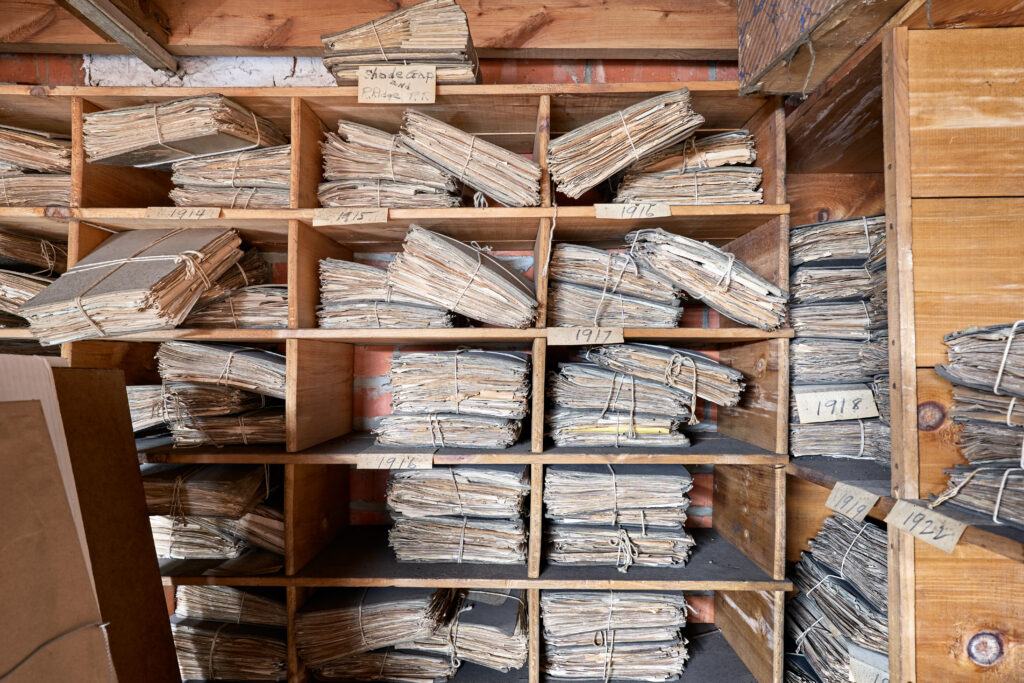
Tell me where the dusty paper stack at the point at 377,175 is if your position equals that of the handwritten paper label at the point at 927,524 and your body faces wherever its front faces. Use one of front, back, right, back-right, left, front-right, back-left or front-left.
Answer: right

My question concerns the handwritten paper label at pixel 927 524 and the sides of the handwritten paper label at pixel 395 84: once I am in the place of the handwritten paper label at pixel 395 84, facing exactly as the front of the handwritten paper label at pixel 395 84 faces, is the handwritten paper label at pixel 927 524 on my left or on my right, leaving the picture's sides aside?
on my left

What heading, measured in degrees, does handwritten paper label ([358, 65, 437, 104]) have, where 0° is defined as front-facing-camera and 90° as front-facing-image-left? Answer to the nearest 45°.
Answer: approximately 0°

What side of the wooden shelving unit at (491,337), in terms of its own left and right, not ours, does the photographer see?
front

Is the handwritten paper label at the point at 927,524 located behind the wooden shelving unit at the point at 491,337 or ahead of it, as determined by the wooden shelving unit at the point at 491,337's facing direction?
ahead

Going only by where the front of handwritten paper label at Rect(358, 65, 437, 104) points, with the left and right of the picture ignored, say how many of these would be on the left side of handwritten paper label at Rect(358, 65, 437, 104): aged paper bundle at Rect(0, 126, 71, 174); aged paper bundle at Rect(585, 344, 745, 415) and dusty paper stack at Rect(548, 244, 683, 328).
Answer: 2

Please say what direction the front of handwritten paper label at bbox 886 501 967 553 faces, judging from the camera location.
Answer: facing the viewer

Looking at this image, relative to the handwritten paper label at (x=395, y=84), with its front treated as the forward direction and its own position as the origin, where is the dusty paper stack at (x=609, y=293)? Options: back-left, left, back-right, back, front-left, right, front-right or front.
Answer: left
